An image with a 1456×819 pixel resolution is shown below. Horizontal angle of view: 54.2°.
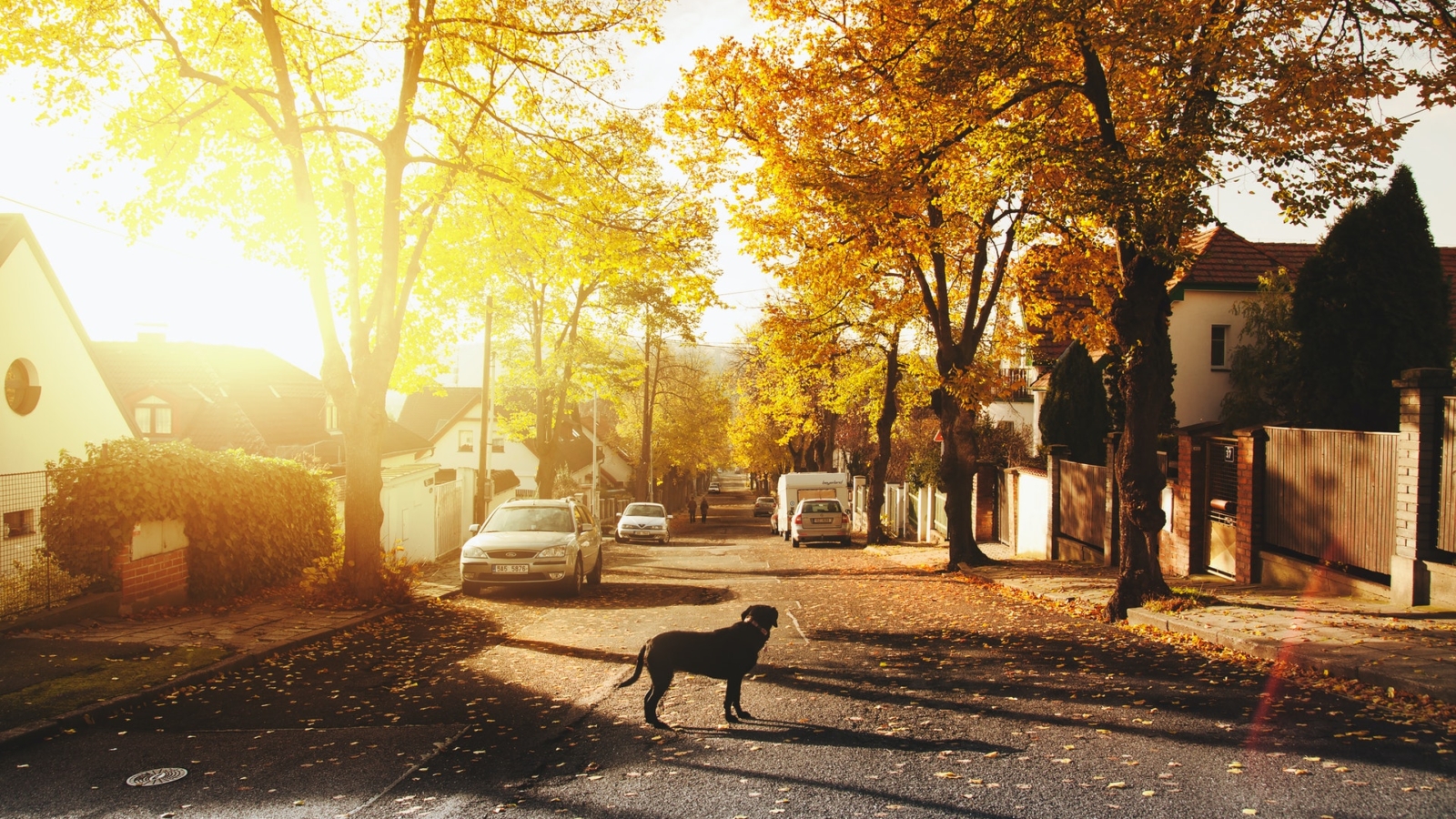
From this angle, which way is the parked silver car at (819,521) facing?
away from the camera

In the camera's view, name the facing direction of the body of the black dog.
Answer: to the viewer's right

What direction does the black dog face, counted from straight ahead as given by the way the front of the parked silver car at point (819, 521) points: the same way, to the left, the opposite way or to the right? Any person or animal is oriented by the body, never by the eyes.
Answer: to the right

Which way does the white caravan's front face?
away from the camera

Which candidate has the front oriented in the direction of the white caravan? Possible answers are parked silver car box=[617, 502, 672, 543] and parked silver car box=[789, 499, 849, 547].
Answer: parked silver car box=[789, 499, 849, 547]

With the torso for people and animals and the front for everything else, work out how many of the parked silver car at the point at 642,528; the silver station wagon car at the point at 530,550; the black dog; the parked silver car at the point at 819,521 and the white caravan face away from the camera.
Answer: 2

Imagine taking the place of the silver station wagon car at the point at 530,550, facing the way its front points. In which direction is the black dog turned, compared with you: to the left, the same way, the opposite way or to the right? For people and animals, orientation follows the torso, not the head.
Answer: to the left

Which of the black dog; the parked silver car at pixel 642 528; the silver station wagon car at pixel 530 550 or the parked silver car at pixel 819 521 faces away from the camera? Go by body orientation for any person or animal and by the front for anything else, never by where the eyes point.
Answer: the parked silver car at pixel 819 521

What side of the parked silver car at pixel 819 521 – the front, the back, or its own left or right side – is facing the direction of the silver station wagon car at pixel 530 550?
back

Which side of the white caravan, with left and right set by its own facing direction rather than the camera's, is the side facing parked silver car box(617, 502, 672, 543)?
left

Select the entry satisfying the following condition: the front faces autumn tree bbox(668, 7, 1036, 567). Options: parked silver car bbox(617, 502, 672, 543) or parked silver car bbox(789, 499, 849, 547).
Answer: parked silver car bbox(617, 502, 672, 543)
